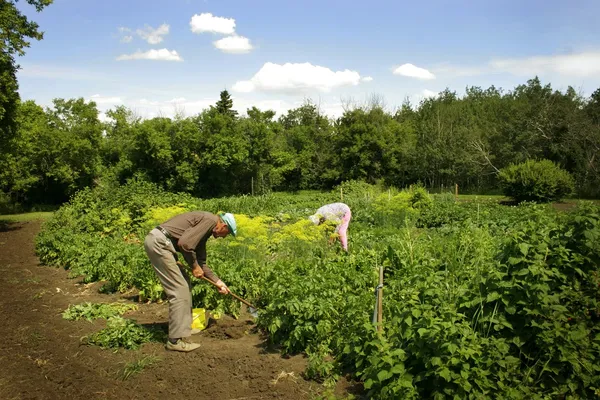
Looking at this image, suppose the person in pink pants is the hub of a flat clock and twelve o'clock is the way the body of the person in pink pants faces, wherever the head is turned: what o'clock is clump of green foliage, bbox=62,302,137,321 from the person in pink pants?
The clump of green foliage is roughly at 11 o'clock from the person in pink pants.

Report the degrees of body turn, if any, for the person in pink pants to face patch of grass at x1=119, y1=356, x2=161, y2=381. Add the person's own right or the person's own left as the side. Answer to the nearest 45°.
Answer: approximately 45° to the person's own left

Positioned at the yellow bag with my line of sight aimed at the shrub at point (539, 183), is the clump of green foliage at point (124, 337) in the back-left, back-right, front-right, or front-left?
back-left

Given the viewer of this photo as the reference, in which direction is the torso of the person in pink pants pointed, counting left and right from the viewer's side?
facing to the left of the viewer

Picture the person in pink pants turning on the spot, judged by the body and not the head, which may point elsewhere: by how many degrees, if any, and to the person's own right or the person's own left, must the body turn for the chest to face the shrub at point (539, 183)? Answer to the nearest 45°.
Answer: approximately 135° to the person's own right

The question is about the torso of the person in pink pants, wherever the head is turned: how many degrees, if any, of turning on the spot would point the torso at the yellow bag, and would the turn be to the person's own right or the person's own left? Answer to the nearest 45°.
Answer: approximately 45° to the person's own left

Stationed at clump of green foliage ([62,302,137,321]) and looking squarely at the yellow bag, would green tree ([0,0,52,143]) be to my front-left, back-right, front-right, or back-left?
back-left

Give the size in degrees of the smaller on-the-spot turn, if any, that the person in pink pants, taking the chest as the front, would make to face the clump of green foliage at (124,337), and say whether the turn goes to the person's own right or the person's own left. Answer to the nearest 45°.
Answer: approximately 45° to the person's own left
